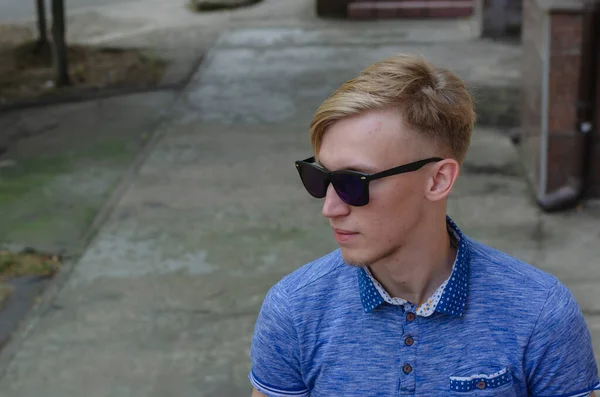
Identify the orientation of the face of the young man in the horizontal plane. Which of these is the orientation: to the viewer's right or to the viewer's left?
to the viewer's left

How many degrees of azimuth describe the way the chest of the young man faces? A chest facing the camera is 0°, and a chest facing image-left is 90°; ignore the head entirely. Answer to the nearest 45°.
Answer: approximately 0°

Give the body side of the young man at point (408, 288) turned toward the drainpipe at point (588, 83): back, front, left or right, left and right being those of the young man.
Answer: back
